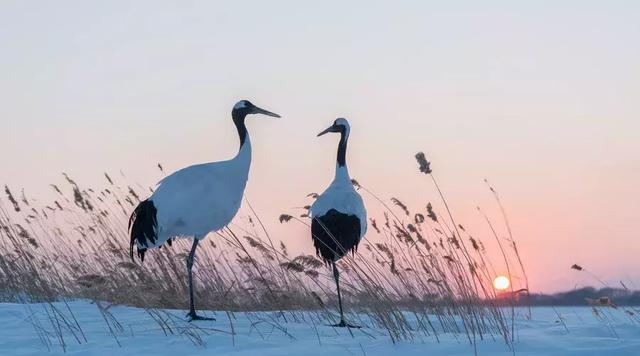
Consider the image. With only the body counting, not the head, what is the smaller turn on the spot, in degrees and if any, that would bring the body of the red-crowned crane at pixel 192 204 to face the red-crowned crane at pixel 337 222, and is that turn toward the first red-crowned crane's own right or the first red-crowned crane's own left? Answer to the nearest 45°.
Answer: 0° — it already faces it

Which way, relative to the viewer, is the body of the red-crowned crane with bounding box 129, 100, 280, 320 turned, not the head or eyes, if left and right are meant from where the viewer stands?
facing to the right of the viewer

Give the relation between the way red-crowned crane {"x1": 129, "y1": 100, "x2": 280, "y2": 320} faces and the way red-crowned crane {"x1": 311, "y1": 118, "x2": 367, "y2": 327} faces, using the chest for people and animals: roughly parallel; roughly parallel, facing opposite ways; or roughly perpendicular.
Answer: roughly perpendicular

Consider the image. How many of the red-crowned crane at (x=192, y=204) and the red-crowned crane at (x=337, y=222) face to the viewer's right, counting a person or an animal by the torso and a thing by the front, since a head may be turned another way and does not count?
1
